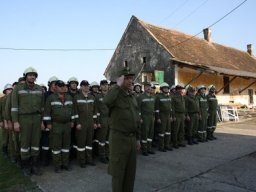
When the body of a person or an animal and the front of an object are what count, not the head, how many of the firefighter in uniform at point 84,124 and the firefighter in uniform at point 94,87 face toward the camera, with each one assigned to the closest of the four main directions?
2

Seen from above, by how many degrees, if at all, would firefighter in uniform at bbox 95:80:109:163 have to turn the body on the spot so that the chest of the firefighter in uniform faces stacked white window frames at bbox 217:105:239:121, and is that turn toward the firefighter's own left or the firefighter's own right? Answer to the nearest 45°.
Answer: approximately 90° to the firefighter's own left

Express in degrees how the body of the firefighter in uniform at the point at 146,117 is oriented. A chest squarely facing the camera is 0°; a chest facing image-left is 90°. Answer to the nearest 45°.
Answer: approximately 315°

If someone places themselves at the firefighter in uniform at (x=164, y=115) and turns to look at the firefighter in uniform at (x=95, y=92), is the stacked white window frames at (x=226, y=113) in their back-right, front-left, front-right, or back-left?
back-right

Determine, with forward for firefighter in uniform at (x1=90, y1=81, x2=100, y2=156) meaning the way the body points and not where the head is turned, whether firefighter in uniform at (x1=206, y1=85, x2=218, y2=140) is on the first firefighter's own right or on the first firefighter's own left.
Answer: on the first firefighter's own left

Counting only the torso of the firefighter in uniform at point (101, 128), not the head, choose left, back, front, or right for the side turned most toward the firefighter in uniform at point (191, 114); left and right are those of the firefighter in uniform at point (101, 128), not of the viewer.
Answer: left

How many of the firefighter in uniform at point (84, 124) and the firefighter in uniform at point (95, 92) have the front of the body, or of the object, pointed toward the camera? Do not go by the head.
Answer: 2

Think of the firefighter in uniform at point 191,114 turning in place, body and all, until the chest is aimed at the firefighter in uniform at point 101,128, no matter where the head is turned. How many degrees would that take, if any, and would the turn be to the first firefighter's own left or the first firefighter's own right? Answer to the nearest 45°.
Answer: approximately 90° to the first firefighter's own right

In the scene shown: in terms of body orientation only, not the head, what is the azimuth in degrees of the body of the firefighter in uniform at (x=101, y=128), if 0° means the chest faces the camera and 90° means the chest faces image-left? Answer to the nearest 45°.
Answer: approximately 315°

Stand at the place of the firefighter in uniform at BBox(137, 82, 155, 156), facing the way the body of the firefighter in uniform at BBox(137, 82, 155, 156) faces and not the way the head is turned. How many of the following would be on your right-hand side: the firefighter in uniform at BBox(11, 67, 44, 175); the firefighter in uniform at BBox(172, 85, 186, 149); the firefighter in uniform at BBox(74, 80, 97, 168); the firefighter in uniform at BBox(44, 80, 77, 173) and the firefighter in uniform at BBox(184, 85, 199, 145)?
3
